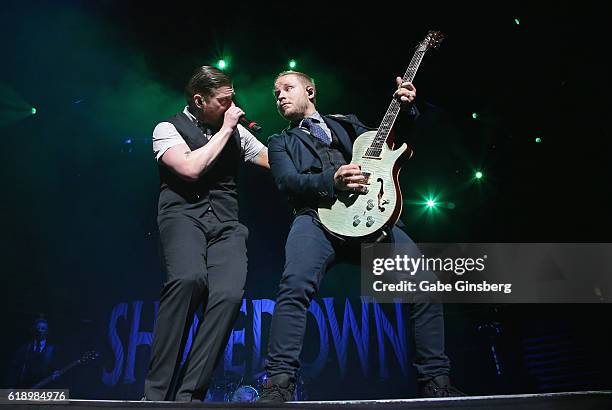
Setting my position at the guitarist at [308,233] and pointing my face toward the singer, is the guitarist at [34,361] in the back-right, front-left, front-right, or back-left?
front-right

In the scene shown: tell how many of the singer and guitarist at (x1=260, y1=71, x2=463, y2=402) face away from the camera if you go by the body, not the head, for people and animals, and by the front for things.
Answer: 0

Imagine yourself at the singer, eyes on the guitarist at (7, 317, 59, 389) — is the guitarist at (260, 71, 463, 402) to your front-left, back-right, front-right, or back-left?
back-right

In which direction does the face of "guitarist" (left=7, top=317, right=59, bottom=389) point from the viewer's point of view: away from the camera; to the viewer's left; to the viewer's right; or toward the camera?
toward the camera

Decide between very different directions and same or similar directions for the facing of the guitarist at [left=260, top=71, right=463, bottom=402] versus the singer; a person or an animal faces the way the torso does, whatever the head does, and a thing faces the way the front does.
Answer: same or similar directions

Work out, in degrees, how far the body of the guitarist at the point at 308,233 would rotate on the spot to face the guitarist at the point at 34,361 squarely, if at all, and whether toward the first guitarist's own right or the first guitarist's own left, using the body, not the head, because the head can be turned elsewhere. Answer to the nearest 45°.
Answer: approximately 180°

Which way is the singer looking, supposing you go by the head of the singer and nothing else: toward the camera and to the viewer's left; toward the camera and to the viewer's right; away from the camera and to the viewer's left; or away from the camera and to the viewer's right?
toward the camera and to the viewer's right

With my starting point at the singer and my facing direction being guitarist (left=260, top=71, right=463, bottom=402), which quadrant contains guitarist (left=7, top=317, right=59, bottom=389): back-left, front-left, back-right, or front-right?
back-left

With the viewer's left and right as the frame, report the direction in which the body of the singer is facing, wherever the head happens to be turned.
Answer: facing the viewer and to the right of the viewer

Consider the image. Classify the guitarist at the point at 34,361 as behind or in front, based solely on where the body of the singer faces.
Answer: behind
